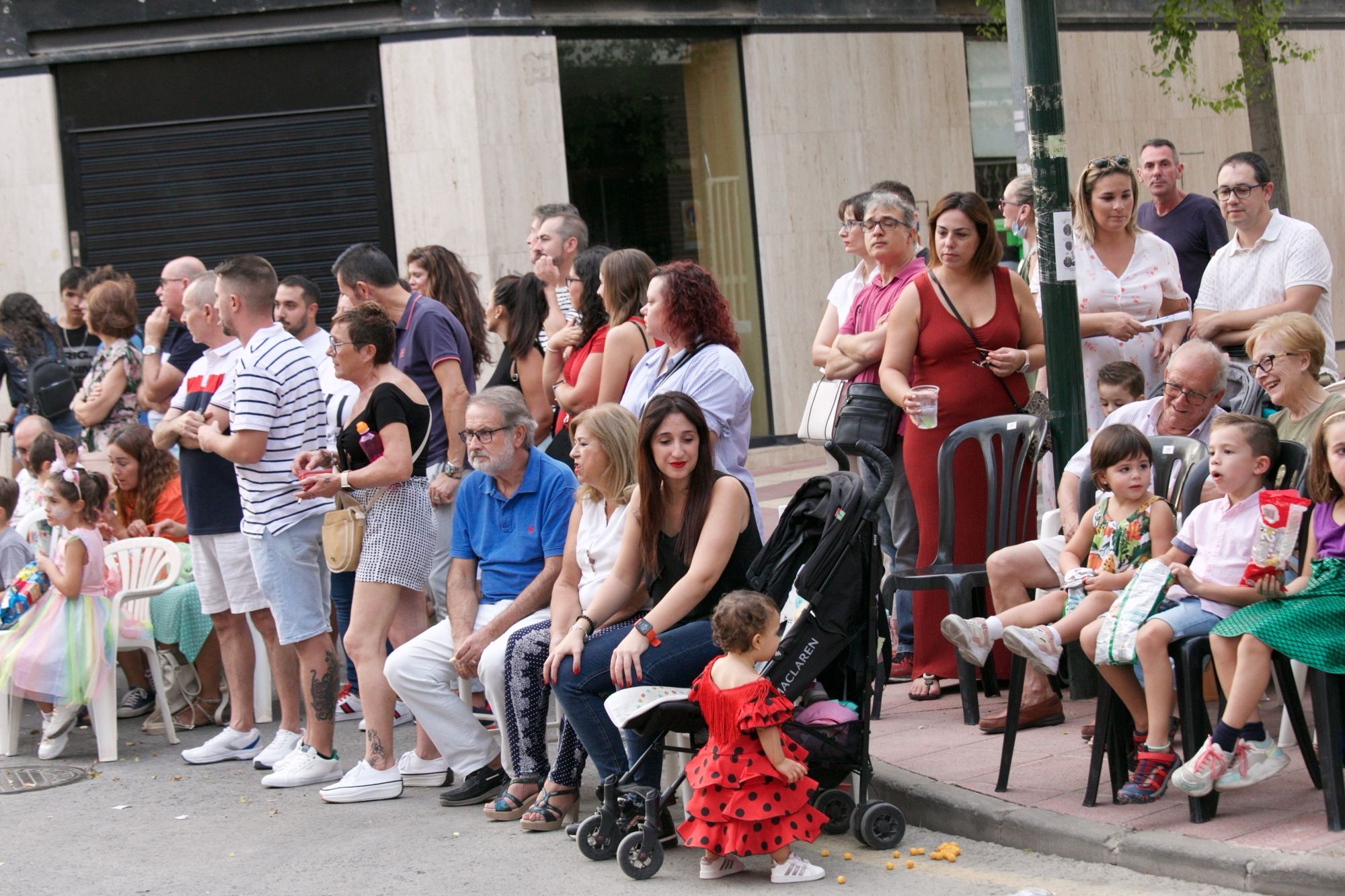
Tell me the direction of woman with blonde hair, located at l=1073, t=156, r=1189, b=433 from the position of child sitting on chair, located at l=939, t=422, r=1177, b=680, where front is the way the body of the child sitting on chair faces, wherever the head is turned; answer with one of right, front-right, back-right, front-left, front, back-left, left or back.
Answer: back-right

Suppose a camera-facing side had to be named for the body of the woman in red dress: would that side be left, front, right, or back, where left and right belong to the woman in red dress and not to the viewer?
front

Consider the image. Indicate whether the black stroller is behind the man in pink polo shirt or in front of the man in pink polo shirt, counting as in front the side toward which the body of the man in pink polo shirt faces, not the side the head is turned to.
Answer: in front

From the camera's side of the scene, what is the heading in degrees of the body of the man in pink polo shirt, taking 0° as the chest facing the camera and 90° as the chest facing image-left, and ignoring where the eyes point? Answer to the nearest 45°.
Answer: approximately 45°

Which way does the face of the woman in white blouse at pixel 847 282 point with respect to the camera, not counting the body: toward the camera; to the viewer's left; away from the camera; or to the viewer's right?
to the viewer's left

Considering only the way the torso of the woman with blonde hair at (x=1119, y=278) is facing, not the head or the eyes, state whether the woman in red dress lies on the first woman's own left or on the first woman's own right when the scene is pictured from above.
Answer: on the first woman's own right

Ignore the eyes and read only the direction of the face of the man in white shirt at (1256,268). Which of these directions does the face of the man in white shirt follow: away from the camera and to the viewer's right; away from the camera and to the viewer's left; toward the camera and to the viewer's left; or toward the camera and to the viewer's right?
toward the camera and to the viewer's left

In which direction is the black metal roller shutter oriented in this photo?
toward the camera

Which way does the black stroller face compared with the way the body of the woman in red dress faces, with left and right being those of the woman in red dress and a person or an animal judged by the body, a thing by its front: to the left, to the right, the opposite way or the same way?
to the right

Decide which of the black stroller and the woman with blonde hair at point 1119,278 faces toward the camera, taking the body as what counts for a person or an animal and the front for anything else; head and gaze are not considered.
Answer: the woman with blonde hair

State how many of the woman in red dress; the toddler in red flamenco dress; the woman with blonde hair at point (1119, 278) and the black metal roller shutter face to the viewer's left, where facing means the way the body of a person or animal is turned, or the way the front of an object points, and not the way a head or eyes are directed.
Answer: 0

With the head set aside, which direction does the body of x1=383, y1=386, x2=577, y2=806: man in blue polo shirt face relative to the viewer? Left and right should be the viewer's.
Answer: facing the viewer and to the left of the viewer
